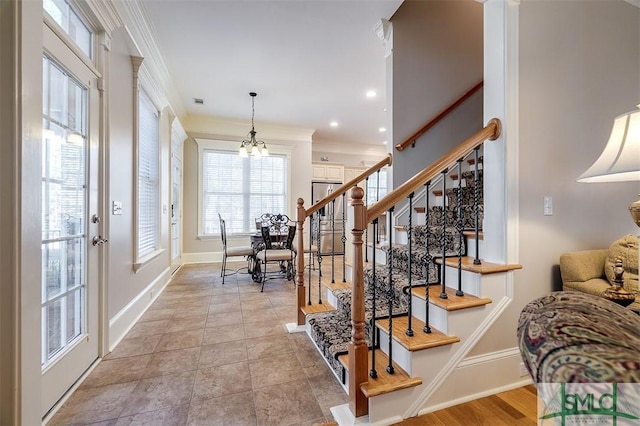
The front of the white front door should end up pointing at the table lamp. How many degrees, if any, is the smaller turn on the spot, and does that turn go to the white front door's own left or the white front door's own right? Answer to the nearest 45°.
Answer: approximately 45° to the white front door's own right

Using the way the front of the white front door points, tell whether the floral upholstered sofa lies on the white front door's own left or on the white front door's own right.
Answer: on the white front door's own right

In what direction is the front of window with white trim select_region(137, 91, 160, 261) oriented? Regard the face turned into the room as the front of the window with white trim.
to the viewer's right

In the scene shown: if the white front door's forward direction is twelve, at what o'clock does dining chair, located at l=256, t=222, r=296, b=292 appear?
The dining chair is roughly at 11 o'clock from the white front door.

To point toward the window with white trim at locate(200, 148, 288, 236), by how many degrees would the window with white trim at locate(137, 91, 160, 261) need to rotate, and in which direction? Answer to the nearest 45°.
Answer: approximately 45° to its left

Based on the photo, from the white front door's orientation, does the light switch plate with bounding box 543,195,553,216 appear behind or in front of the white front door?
in front

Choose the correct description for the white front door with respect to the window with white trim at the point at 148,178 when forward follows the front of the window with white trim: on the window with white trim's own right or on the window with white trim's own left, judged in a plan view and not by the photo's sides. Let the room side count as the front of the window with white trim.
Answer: on the window with white trim's own right

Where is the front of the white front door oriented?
to the viewer's right

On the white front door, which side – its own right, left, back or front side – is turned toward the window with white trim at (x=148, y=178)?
left

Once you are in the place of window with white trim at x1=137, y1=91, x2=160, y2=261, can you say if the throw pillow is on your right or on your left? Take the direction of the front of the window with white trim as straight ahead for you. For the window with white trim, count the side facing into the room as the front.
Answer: on your right
